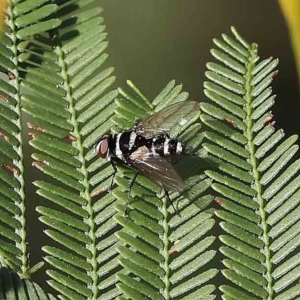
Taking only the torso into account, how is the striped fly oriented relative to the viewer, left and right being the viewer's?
facing to the left of the viewer
